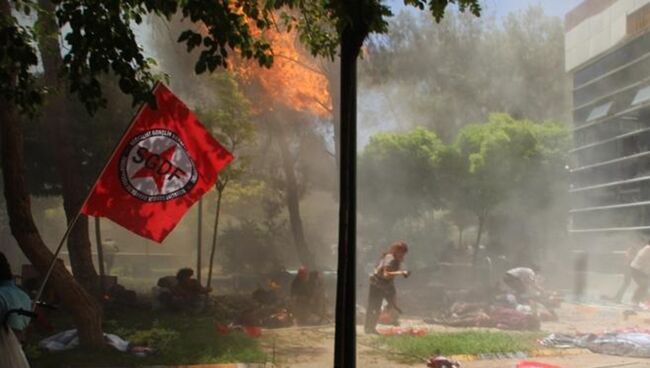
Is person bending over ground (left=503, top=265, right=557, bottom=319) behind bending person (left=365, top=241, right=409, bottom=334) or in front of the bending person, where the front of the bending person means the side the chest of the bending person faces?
in front

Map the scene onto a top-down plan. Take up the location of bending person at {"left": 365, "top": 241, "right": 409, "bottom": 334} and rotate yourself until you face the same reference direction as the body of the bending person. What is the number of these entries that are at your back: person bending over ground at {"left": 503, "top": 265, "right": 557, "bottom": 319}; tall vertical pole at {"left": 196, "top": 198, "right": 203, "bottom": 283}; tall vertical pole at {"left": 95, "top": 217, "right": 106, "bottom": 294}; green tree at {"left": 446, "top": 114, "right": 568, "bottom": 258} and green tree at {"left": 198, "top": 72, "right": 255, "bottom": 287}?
3

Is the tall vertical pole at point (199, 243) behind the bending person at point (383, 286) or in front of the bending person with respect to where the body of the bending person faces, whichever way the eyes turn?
behind

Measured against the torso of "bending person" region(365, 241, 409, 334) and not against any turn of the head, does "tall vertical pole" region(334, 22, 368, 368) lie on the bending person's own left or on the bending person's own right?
on the bending person's own right

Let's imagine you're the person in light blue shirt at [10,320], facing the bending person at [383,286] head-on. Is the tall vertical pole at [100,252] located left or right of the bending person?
left

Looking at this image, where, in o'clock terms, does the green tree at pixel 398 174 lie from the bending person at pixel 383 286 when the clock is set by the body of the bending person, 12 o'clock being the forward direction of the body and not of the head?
The green tree is roughly at 9 o'clock from the bending person.

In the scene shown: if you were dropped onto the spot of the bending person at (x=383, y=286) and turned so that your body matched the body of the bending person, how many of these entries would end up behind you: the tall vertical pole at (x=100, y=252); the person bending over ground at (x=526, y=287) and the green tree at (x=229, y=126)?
2

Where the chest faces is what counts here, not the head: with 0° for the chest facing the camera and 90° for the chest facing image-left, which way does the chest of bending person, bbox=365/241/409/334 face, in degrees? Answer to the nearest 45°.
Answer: approximately 270°

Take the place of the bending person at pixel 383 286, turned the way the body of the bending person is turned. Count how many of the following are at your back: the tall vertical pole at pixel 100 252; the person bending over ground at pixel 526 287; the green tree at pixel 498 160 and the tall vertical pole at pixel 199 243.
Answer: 2

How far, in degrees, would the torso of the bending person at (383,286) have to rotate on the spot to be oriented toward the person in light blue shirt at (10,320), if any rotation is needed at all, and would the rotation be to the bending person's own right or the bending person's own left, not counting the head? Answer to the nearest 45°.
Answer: approximately 135° to the bending person's own right

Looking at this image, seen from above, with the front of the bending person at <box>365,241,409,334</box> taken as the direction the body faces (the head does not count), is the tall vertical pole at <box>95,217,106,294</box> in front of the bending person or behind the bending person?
behind

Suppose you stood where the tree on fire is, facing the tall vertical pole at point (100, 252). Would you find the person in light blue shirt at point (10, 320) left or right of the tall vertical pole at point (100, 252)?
left

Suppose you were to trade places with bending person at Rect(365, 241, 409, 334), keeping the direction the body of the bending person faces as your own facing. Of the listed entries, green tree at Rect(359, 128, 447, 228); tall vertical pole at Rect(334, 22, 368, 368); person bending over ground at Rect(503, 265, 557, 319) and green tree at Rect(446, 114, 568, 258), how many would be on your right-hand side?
1
